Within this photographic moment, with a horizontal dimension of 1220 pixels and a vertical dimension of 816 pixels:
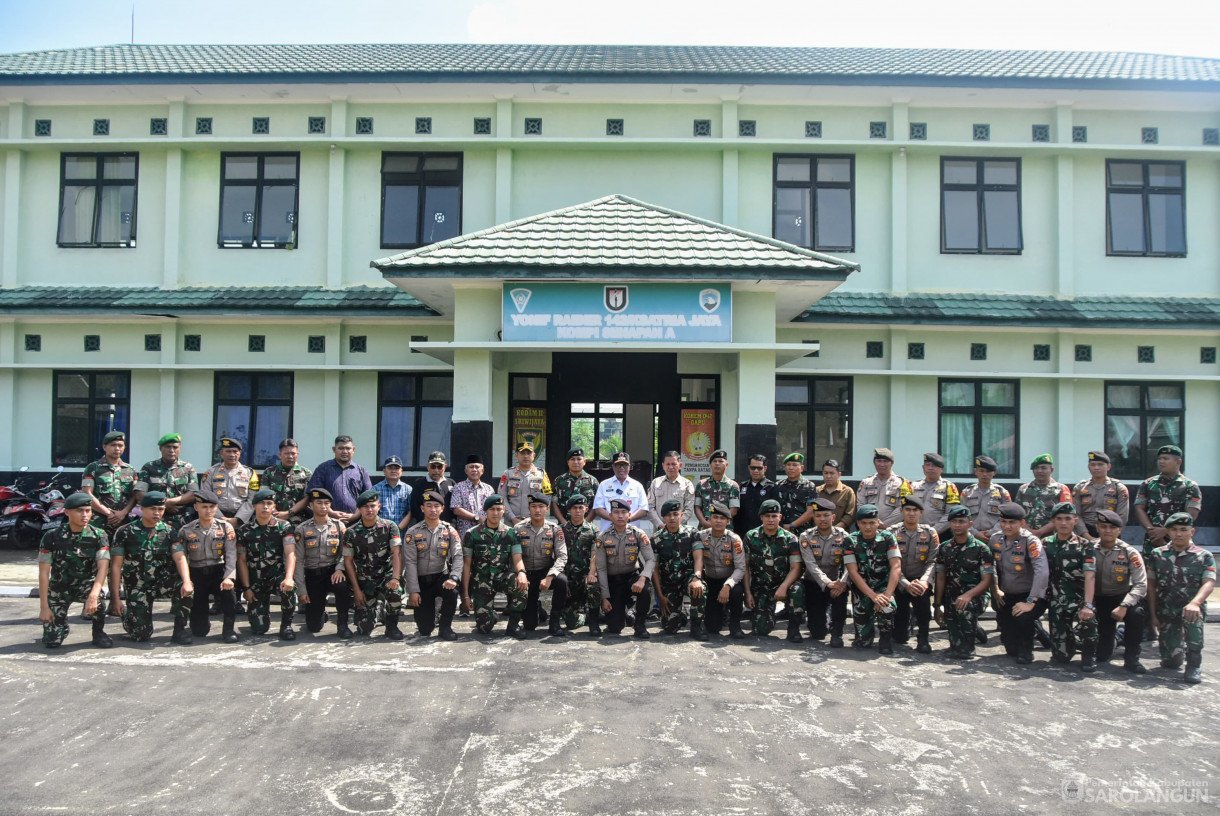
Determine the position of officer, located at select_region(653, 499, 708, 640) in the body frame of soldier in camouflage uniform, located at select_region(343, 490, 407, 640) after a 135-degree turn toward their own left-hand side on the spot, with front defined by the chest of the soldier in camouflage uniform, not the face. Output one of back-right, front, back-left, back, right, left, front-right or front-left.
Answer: front-right

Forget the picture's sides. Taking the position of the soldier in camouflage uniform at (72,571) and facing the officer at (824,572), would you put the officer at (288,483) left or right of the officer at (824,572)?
left

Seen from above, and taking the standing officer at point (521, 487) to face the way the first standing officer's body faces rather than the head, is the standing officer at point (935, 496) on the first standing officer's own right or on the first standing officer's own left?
on the first standing officer's own left

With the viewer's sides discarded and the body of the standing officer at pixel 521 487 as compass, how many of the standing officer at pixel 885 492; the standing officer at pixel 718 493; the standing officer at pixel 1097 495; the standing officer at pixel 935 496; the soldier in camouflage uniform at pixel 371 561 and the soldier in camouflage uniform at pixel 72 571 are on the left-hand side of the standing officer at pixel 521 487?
4

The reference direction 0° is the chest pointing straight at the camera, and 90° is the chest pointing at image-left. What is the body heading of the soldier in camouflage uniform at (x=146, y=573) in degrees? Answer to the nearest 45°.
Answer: approximately 0°

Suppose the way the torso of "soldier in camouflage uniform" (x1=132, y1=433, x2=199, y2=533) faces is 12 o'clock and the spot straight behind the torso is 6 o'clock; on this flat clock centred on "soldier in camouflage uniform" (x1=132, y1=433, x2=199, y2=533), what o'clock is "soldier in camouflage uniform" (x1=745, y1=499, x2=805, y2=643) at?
"soldier in camouflage uniform" (x1=745, y1=499, x2=805, y2=643) is roughly at 10 o'clock from "soldier in camouflage uniform" (x1=132, y1=433, x2=199, y2=533).

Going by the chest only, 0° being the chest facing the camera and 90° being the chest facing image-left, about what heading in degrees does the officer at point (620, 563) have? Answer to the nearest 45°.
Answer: approximately 0°
